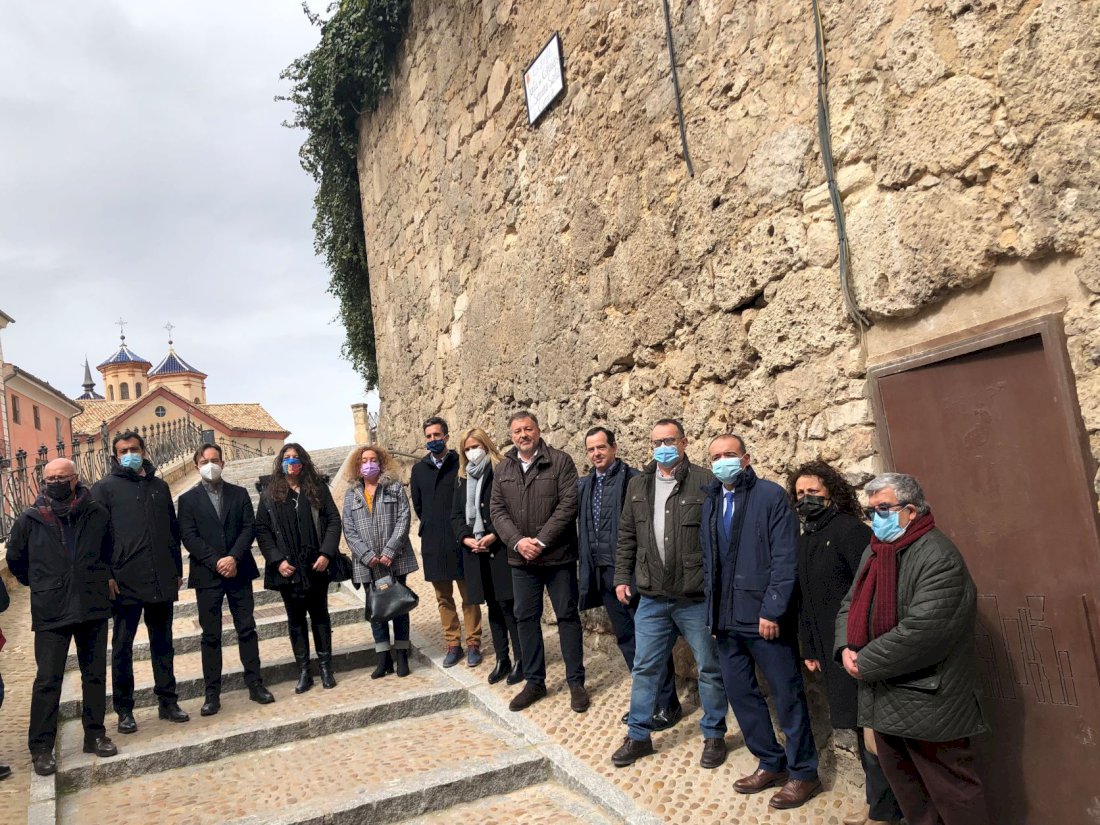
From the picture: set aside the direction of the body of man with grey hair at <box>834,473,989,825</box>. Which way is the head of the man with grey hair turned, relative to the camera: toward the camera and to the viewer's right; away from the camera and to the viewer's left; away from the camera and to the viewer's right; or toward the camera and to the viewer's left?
toward the camera and to the viewer's left

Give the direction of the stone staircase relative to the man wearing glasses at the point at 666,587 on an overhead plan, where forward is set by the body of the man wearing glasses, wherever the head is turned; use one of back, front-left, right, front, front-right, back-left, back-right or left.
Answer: right

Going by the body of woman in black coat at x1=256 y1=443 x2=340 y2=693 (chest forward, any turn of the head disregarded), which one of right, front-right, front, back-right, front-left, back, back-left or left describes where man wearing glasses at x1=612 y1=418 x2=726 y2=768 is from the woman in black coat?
front-left

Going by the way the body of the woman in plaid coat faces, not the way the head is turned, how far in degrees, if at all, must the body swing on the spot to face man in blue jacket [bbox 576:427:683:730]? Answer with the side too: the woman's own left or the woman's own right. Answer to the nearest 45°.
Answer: approximately 45° to the woman's own left

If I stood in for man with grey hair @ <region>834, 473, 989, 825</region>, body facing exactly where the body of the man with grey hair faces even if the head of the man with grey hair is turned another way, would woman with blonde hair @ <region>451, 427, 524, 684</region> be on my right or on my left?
on my right

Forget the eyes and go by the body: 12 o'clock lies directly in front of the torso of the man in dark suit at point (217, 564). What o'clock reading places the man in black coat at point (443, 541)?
The man in black coat is roughly at 9 o'clock from the man in dark suit.

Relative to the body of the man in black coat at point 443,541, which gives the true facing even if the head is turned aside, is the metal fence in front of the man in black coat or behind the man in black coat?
behind

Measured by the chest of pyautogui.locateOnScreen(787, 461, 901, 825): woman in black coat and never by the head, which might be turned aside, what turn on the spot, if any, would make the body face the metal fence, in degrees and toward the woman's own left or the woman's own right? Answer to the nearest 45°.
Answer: approximately 90° to the woman's own right

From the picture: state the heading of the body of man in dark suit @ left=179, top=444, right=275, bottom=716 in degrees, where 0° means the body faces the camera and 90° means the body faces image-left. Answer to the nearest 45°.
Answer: approximately 0°
